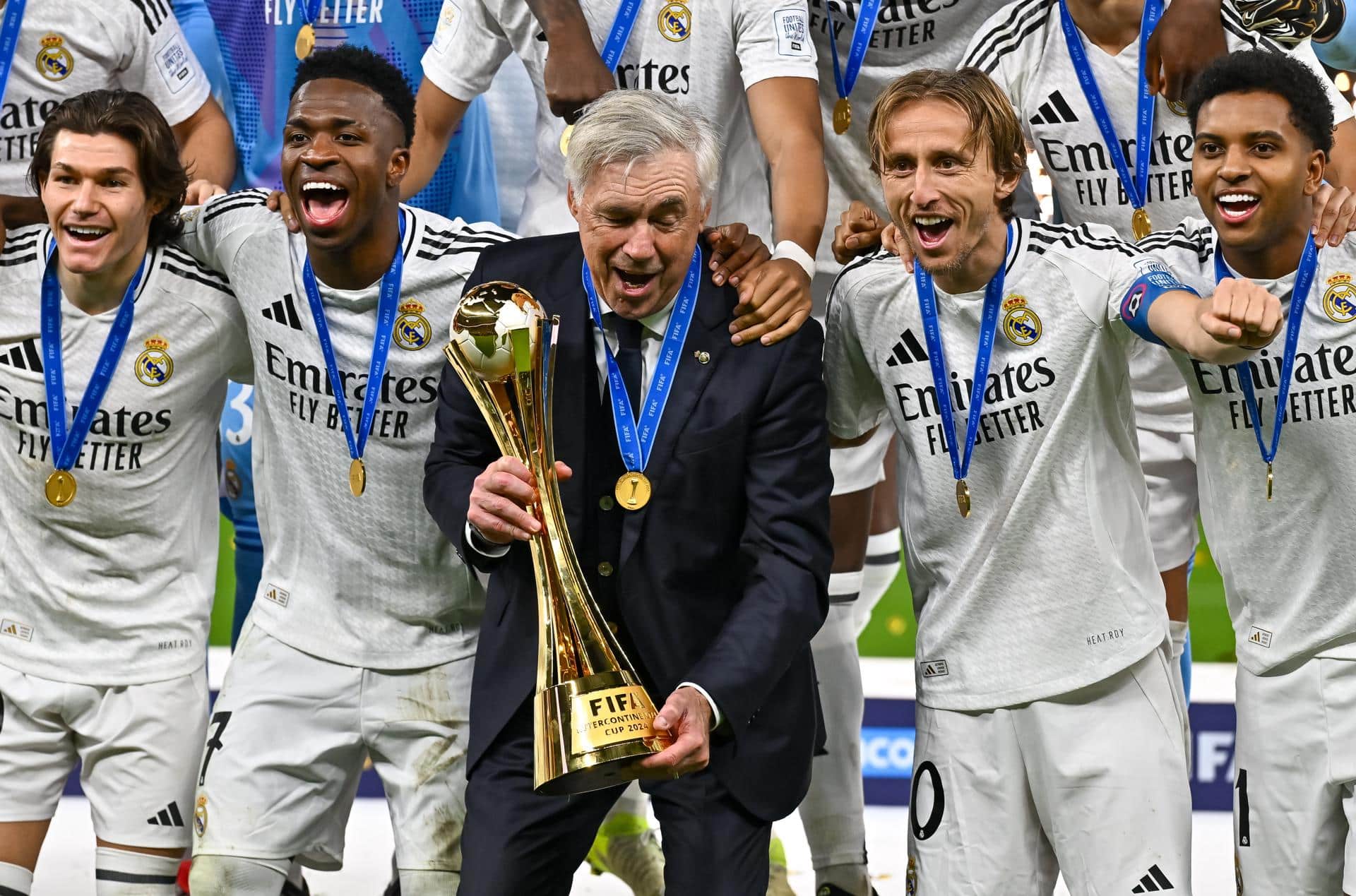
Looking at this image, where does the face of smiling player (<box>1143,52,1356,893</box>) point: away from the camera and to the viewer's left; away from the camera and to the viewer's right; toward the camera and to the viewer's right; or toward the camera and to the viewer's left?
toward the camera and to the viewer's left

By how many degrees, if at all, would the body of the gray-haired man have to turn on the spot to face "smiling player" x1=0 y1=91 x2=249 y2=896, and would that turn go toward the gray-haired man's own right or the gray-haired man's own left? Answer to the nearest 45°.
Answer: approximately 135° to the gray-haired man's own right

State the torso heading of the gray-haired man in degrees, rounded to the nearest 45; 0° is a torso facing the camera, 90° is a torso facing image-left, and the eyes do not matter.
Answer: approximately 0°

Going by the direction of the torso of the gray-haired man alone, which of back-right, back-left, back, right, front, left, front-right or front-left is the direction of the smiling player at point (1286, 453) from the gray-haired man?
left

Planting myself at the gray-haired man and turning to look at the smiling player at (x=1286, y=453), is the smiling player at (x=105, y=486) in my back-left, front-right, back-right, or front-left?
back-left
